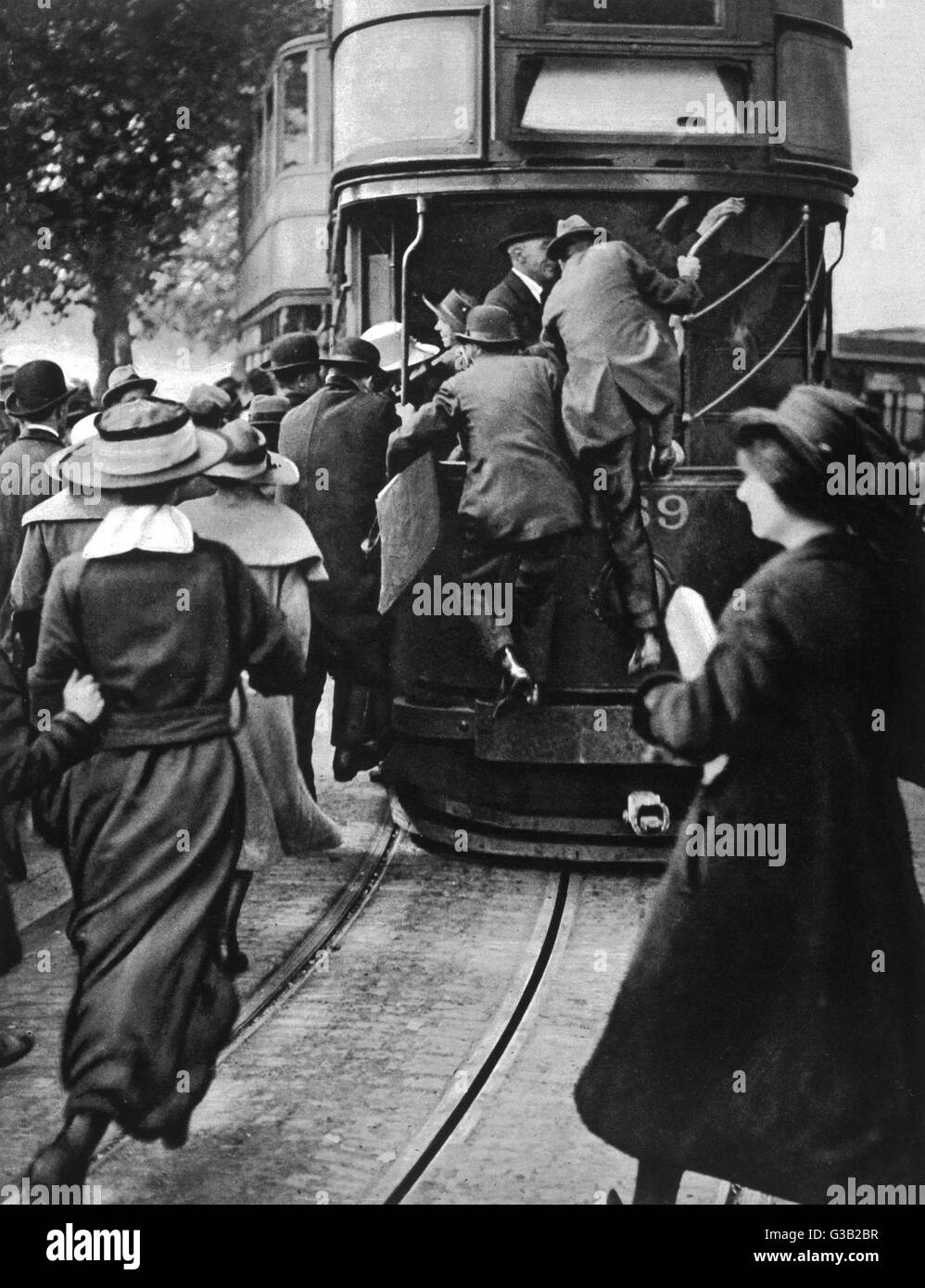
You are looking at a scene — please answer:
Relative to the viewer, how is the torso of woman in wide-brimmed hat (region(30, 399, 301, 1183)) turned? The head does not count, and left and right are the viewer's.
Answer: facing away from the viewer

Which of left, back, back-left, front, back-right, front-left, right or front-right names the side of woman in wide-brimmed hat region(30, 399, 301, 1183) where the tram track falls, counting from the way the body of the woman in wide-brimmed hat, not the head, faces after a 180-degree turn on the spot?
left

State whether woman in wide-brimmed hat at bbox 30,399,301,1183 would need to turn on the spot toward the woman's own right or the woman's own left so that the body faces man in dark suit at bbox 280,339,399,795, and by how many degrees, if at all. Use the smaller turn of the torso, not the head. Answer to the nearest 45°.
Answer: approximately 45° to the woman's own right
